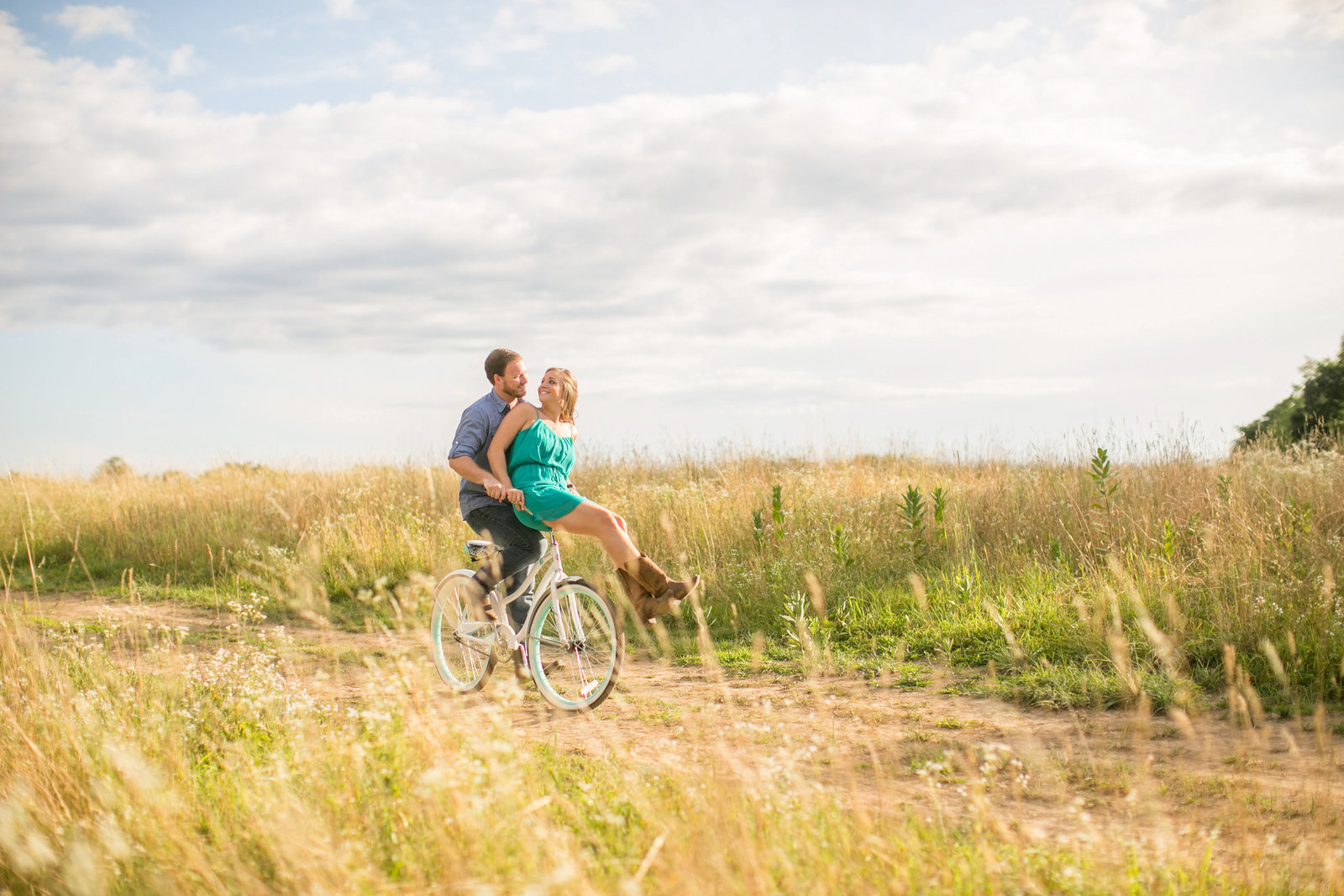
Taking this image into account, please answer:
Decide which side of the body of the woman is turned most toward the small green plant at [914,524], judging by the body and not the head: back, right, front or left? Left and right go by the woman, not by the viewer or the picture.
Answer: left

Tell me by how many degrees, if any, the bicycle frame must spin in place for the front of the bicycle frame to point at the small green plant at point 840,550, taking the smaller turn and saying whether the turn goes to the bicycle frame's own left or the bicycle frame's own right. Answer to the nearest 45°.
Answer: approximately 90° to the bicycle frame's own left

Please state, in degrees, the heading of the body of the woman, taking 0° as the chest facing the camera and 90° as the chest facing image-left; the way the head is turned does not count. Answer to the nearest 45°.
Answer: approximately 315°

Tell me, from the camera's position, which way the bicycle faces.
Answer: facing the viewer and to the right of the viewer

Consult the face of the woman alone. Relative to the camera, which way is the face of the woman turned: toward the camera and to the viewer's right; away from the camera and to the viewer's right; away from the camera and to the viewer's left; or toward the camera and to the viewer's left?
toward the camera and to the viewer's left

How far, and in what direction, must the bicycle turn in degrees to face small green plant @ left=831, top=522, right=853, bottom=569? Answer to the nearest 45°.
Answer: approximately 90° to its left

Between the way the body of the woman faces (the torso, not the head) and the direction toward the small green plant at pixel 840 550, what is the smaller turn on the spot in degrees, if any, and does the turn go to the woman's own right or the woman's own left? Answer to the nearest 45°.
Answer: approximately 90° to the woman's own left
